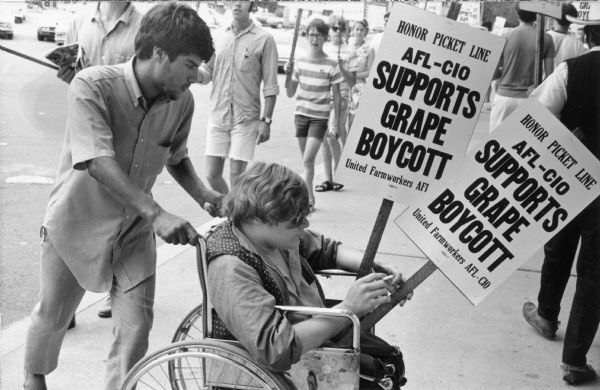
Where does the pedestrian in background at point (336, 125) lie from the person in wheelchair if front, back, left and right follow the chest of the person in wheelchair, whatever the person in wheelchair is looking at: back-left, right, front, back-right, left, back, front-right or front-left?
back-left

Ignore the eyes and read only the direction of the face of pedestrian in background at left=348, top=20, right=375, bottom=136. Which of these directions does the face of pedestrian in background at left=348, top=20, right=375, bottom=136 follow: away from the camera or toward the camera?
toward the camera

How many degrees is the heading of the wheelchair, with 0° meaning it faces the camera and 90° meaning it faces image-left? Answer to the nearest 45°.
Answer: approximately 270°

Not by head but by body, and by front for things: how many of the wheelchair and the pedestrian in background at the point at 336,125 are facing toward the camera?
1

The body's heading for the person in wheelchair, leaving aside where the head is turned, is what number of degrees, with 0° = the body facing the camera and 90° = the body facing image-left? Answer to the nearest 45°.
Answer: approximately 315°

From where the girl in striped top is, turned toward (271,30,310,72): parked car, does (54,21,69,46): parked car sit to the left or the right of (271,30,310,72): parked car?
left

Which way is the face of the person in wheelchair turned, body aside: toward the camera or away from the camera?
toward the camera

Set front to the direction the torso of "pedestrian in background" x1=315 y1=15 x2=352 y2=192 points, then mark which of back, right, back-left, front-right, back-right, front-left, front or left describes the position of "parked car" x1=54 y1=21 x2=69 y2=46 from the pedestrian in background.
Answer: back-right

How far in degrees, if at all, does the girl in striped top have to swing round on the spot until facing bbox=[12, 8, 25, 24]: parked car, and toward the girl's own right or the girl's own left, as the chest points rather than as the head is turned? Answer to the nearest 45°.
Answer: approximately 135° to the girl's own right

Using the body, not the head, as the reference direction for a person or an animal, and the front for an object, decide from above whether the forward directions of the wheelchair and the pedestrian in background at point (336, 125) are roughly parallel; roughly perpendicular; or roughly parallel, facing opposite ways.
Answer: roughly perpendicular

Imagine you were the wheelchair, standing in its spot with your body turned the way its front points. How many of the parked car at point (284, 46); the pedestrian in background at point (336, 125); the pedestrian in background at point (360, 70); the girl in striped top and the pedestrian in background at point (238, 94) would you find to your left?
5

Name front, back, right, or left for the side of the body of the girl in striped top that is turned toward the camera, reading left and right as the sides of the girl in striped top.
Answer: front

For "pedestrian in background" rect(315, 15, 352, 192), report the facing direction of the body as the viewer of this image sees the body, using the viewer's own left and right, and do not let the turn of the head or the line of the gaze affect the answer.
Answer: facing the viewer

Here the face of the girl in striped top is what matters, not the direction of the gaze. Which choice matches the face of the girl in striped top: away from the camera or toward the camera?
toward the camera

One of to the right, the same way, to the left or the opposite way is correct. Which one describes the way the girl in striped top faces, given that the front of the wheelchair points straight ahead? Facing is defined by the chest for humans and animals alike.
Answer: to the right

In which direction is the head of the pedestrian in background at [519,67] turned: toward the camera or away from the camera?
away from the camera

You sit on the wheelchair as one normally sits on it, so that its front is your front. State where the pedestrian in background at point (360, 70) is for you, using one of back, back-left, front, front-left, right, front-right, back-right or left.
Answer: left

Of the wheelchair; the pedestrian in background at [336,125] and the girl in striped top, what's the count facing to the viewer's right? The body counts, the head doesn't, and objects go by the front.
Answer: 1
